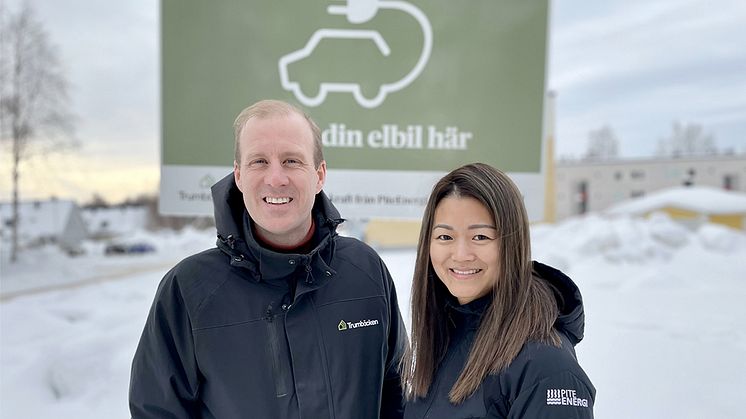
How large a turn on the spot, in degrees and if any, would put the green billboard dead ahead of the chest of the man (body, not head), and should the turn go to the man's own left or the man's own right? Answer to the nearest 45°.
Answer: approximately 180°

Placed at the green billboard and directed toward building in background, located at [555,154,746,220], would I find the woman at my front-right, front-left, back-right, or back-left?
back-right

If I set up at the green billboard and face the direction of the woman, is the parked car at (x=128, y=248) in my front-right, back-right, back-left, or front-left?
back-right

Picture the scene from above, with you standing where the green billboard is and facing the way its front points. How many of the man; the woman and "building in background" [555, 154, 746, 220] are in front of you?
2

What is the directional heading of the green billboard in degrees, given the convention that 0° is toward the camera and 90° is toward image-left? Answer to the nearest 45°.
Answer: approximately 0°
